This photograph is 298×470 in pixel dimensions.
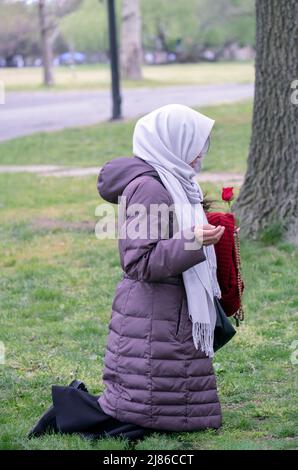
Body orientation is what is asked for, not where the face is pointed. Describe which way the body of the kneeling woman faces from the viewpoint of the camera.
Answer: to the viewer's right

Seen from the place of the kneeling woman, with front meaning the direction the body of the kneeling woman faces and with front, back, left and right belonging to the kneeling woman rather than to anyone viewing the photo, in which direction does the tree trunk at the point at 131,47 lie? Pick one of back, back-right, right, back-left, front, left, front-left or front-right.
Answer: left

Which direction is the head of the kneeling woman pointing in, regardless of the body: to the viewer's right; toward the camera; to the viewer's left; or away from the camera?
to the viewer's right

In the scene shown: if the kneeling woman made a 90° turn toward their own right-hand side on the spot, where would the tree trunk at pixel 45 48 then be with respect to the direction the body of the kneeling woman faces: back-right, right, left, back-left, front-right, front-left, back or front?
back
